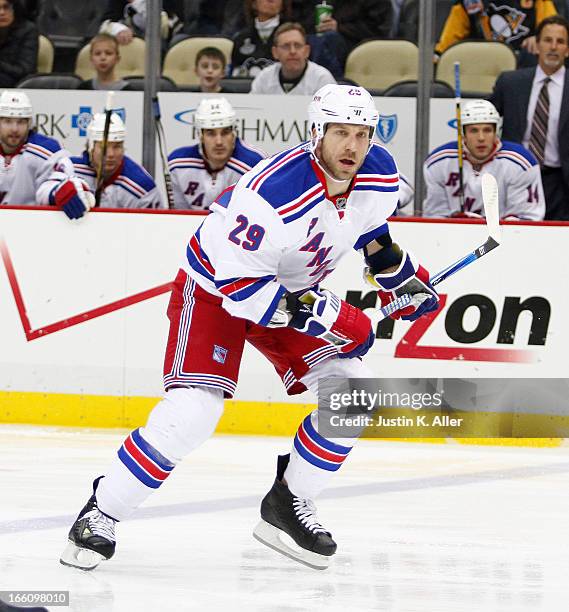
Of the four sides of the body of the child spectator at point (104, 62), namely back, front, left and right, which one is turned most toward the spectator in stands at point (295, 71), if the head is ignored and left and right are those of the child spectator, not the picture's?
left

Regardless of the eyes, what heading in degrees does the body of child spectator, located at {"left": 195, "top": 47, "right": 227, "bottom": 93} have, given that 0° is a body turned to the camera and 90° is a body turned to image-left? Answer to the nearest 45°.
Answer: approximately 0°

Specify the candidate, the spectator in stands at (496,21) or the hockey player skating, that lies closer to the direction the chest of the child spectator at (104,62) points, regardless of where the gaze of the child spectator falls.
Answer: the hockey player skating

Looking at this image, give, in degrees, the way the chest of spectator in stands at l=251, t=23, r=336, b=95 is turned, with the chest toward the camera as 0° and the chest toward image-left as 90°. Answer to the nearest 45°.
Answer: approximately 0°

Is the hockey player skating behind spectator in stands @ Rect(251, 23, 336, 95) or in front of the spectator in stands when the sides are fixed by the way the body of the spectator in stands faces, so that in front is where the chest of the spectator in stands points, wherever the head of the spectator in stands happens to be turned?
in front

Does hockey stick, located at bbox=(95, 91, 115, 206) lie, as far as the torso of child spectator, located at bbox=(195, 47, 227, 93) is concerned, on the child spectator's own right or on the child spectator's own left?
on the child spectator's own right
